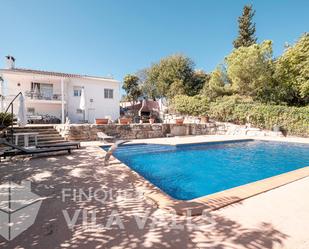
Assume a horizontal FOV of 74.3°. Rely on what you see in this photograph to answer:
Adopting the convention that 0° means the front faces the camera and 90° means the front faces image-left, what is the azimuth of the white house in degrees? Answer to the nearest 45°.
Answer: approximately 0°

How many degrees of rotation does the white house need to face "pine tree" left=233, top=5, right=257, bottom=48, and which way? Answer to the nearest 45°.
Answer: approximately 90° to its left

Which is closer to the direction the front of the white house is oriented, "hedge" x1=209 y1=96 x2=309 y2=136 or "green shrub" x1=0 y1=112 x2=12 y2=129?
the green shrub

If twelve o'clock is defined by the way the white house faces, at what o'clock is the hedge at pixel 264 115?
The hedge is roughly at 10 o'clock from the white house.

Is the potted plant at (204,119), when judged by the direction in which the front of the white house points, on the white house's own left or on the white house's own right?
on the white house's own left

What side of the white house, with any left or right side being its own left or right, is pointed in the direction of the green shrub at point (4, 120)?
front

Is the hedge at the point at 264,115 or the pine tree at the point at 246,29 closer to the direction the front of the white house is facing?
the hedge

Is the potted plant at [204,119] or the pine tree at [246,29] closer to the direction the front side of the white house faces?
the potted plant
